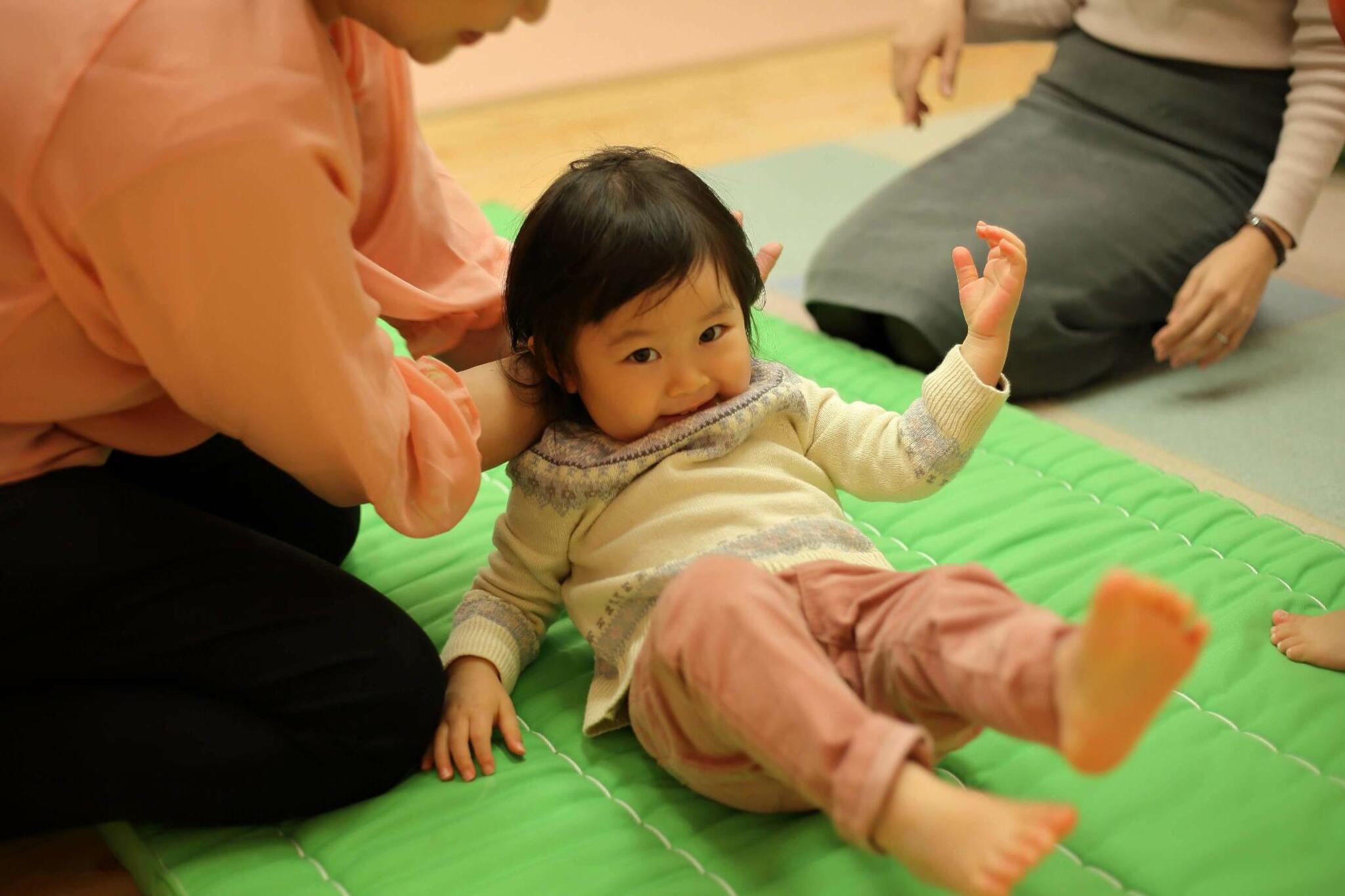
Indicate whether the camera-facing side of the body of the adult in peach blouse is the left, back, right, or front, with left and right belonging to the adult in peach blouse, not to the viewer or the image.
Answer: right

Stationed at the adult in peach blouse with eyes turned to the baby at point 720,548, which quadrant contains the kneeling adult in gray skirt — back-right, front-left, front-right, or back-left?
front-left

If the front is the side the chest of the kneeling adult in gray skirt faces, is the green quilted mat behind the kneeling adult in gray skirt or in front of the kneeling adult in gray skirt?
in front

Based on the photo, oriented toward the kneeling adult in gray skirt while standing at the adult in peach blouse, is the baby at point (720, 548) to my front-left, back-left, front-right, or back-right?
front-right

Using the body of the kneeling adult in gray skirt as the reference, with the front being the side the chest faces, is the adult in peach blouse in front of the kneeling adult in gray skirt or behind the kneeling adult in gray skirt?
in front

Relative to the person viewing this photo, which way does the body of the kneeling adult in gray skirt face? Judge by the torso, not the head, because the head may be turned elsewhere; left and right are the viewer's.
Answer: facing the viewer and to the left of the viewer

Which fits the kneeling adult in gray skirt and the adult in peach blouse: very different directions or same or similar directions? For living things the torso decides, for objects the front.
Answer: very different directions

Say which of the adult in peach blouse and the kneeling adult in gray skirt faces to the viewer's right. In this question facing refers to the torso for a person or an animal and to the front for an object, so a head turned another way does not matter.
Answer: the adult in peach blouse

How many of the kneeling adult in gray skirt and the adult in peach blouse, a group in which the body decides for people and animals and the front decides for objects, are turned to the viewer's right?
1
